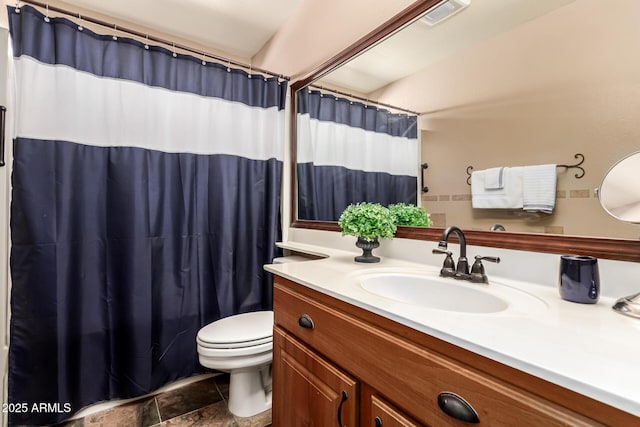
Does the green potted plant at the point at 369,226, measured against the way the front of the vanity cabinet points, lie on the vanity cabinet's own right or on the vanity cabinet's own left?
on the vanity cabinet's own right

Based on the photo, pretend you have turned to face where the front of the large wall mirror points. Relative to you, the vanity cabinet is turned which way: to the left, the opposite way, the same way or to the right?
the same way

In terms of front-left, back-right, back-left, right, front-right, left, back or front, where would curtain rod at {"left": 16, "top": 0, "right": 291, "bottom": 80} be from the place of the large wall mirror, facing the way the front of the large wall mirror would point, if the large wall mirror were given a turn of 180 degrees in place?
back-left

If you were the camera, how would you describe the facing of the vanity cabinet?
facing the viewer and to the left of the viewer

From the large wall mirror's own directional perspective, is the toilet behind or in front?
in front

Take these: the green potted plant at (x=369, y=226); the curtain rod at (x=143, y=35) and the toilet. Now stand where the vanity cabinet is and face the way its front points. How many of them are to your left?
0

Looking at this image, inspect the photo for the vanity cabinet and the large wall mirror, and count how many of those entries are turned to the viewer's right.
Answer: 0

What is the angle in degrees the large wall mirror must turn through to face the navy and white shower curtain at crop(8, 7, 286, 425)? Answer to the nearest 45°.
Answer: approximately 45° to its right
